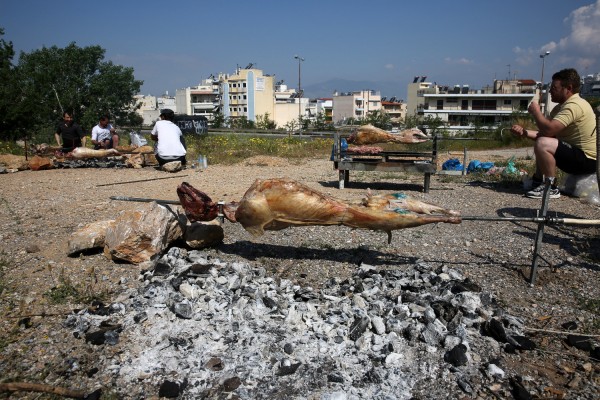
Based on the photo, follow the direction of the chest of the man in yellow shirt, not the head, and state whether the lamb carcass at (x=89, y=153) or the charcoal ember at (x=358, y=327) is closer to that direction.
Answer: the lamb carcass

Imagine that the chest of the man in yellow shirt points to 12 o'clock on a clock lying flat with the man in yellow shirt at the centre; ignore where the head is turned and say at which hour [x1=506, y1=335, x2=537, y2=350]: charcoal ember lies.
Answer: The charcoal ember is roughly at 9 o'clock from the man in yellow shirt.

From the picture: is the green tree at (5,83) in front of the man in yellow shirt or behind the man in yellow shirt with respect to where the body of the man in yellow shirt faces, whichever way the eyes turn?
in front

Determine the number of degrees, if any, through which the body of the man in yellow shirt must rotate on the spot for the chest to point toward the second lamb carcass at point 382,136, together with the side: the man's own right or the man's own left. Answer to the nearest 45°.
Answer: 0° — they already face it

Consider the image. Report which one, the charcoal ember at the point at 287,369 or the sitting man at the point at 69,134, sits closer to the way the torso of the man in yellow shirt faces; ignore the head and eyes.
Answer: the sitting man

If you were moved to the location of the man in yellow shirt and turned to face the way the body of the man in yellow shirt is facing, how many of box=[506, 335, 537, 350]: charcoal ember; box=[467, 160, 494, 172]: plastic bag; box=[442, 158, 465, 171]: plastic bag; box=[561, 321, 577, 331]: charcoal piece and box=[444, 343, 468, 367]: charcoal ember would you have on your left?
3

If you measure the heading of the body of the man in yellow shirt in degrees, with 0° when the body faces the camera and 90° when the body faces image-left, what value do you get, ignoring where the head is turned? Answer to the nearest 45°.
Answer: approximately 90°

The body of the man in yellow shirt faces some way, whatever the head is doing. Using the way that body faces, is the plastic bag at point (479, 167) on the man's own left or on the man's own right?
on the man's own right

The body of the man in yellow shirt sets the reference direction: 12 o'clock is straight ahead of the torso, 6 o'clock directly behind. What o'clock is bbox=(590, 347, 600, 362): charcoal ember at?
The charcoal ember is roughly at 9 o'clock from the man in yellow shirt.

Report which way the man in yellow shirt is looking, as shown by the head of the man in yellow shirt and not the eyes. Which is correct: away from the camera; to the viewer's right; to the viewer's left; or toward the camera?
to the viewer's left

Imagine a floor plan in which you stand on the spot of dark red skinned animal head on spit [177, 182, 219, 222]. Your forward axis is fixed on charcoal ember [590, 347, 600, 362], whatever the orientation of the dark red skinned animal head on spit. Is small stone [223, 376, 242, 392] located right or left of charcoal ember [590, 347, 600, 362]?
right

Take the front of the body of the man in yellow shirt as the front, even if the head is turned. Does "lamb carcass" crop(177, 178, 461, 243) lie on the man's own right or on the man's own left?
on the man's own left

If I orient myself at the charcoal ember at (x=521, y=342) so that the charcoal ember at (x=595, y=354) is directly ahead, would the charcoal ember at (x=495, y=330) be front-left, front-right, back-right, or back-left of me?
back-left

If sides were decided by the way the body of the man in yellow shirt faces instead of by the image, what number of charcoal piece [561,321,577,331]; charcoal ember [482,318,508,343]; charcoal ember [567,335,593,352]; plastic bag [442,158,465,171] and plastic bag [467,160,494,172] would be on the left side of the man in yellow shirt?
3

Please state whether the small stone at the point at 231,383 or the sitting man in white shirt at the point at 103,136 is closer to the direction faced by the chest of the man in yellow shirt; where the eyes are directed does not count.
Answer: the sitting man in white shirt

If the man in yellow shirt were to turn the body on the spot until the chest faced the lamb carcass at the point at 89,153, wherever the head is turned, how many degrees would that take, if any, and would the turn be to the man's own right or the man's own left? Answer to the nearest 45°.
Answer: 0° — they already face it

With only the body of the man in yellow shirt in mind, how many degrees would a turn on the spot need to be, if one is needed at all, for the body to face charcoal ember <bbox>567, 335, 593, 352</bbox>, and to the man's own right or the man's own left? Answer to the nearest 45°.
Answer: approximately 90° to the man's own left
